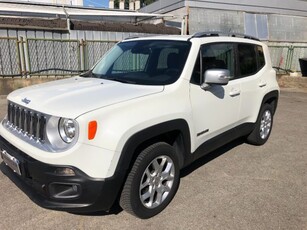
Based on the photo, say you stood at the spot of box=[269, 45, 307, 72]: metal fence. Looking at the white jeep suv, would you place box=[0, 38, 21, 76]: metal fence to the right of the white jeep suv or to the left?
right

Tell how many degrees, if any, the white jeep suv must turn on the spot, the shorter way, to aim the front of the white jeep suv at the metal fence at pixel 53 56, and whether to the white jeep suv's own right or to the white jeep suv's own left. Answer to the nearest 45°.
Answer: approximately 135° to the white jeep suv's own right

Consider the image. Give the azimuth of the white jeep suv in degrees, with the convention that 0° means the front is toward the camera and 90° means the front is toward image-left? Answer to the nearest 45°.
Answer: approximately 45°
